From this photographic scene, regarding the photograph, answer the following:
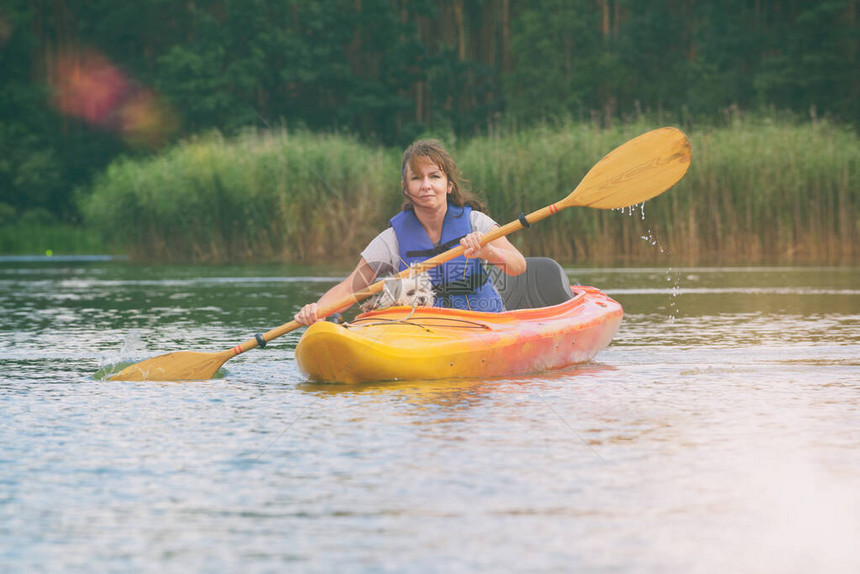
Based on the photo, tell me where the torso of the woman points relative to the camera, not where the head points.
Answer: toward the camera

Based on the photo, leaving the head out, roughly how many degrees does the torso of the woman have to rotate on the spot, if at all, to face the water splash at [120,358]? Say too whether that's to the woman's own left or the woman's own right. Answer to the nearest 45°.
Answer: approximately 90° to the woman's own right
